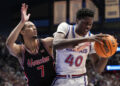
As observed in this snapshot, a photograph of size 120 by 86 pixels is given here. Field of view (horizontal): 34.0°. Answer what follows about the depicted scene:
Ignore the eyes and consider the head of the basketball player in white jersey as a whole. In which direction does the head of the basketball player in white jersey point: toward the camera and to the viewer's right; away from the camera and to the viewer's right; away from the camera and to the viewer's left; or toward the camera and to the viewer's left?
toward the camera and to the viewer's right

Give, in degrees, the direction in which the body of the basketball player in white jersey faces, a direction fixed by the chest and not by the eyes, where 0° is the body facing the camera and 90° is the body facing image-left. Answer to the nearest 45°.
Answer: approximately 315°
